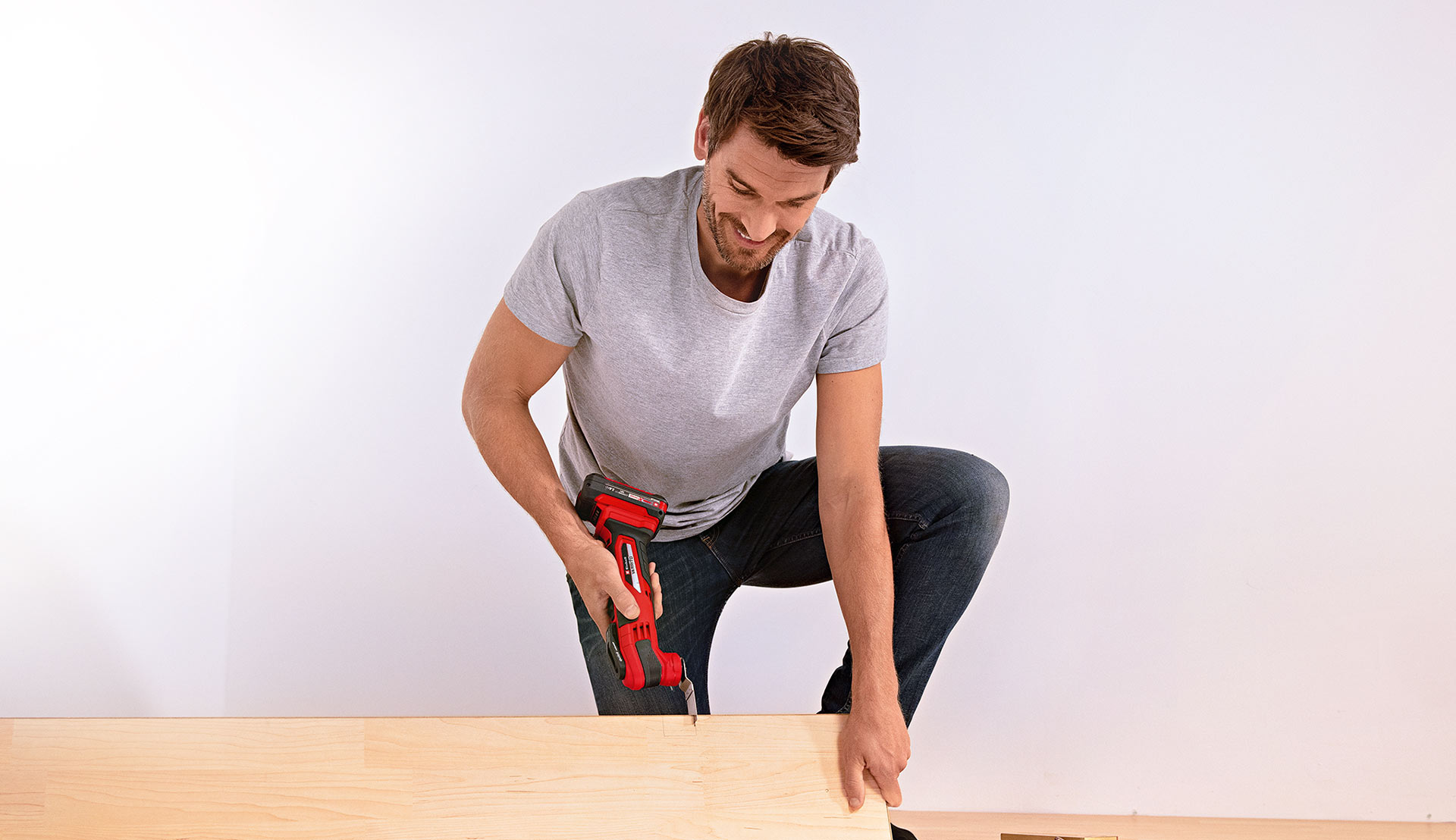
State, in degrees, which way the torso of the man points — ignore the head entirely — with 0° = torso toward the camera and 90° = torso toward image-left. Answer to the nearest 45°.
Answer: approximately 315°
